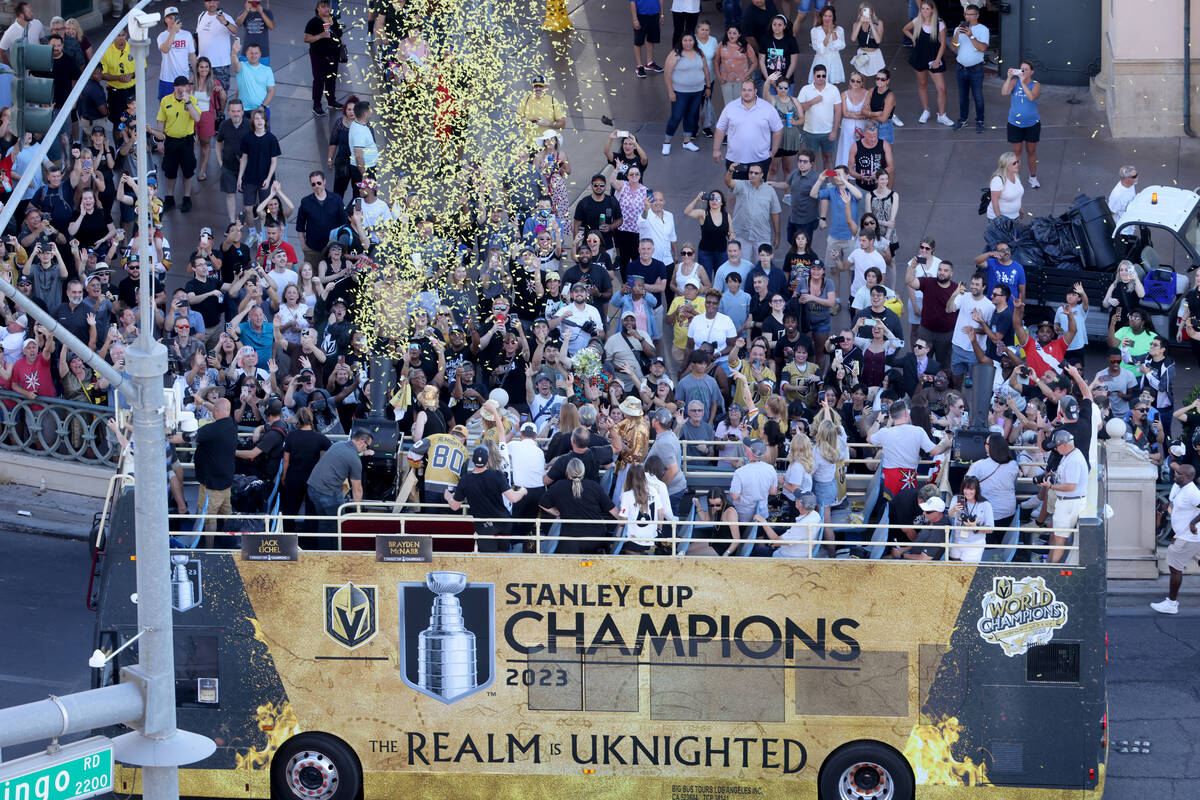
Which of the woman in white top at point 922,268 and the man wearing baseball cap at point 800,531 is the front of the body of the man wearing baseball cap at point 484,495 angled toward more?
the woman in white top

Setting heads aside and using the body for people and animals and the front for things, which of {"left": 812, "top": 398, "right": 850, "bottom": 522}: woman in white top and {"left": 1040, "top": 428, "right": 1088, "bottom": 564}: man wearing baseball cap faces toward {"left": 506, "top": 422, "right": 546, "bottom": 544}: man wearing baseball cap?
{"left": 1040, "top": 428, "right": 1088, "bottom": 564}: man wearing baseball cap

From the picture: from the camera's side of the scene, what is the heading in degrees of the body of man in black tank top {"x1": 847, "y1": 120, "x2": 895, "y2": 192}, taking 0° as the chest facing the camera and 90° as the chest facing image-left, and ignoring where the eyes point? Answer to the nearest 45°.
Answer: approximately 0°

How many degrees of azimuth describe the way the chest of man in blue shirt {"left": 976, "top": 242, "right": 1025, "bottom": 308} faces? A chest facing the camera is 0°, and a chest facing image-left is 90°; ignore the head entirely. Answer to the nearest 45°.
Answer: approximately 0°

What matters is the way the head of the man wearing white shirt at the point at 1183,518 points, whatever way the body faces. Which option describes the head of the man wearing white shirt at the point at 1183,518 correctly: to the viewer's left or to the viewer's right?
to the viewer's left

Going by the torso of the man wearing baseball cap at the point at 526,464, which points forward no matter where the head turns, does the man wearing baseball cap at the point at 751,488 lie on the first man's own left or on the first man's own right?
on the first man's own right

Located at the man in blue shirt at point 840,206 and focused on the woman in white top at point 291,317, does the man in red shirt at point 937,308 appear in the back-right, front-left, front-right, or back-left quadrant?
back-left

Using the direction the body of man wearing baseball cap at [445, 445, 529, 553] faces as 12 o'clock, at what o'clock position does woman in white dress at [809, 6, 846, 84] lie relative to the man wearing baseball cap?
The woman in white dress is roughly at 1 o'clock from the man wearing baseball cap.

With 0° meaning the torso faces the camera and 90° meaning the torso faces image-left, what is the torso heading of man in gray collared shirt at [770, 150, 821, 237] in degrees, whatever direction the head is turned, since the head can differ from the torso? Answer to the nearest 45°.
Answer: approximately 45°

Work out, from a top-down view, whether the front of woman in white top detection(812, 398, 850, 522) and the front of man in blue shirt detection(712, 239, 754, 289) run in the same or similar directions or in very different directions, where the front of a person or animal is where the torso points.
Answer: very different directions

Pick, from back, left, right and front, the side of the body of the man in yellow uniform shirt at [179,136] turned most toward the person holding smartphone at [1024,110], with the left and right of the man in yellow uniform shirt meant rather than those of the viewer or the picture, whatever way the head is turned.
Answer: left
